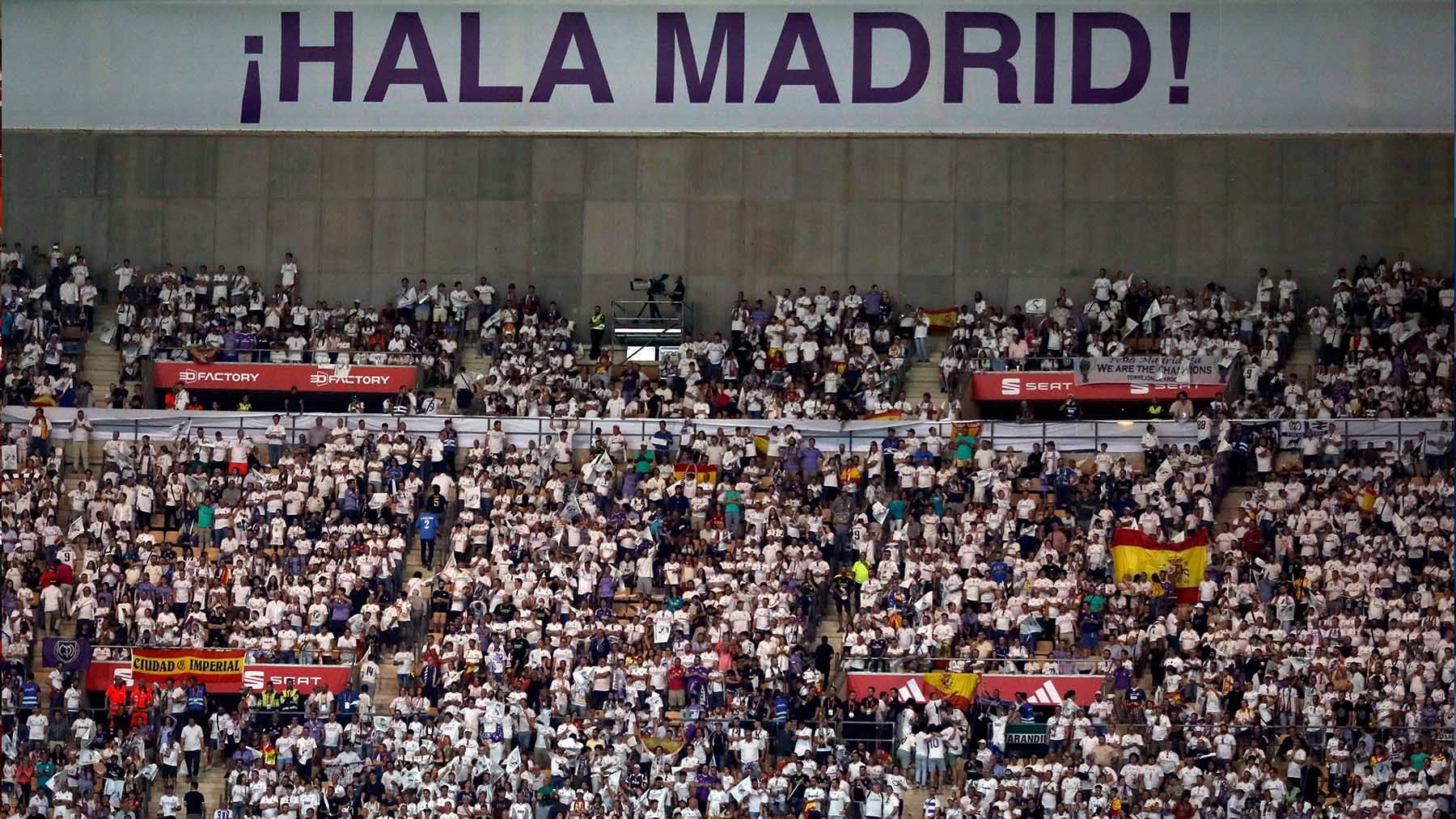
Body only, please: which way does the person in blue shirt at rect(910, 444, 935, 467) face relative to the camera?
toward the camera

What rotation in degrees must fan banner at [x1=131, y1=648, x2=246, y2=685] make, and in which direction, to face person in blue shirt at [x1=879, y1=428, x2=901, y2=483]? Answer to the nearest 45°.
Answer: approximately 90° to its left

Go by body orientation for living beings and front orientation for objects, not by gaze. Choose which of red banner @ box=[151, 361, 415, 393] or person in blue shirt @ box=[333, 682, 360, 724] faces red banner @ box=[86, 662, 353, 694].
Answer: red banner @ box=[151, 361, 415, 393]

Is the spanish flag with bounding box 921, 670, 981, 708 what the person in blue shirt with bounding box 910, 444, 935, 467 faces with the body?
yes

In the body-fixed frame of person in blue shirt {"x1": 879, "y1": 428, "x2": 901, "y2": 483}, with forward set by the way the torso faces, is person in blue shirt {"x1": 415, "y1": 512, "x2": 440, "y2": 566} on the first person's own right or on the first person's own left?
on the first person's own right

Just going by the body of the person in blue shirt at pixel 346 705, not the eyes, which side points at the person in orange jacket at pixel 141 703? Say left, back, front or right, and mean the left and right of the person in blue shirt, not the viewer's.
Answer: right

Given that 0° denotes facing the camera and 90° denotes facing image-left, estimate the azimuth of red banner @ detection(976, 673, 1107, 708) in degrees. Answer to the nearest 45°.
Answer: approximately 0°

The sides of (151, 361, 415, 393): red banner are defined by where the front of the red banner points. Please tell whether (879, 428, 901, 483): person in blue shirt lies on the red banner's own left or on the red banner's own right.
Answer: on the red banner's own left

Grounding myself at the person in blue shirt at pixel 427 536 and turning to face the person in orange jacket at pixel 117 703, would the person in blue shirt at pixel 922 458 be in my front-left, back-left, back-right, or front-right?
back-left

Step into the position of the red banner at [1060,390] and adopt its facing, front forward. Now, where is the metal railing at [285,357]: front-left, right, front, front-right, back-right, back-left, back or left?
right

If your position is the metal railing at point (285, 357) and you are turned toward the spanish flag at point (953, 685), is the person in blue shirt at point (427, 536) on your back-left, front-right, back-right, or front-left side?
front-right

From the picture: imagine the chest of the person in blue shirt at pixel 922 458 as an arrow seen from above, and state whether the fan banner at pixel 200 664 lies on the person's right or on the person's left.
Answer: on the person's right

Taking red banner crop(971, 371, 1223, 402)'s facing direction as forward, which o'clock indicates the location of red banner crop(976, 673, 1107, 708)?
red banner crop(976, 673, 1107, 708) is roughly at 12 o'clock from red banner crop(971, 371, 1223, 402).

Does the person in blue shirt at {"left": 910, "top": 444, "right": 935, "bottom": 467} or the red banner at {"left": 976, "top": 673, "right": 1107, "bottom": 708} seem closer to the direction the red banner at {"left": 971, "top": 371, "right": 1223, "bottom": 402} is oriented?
the red banner
